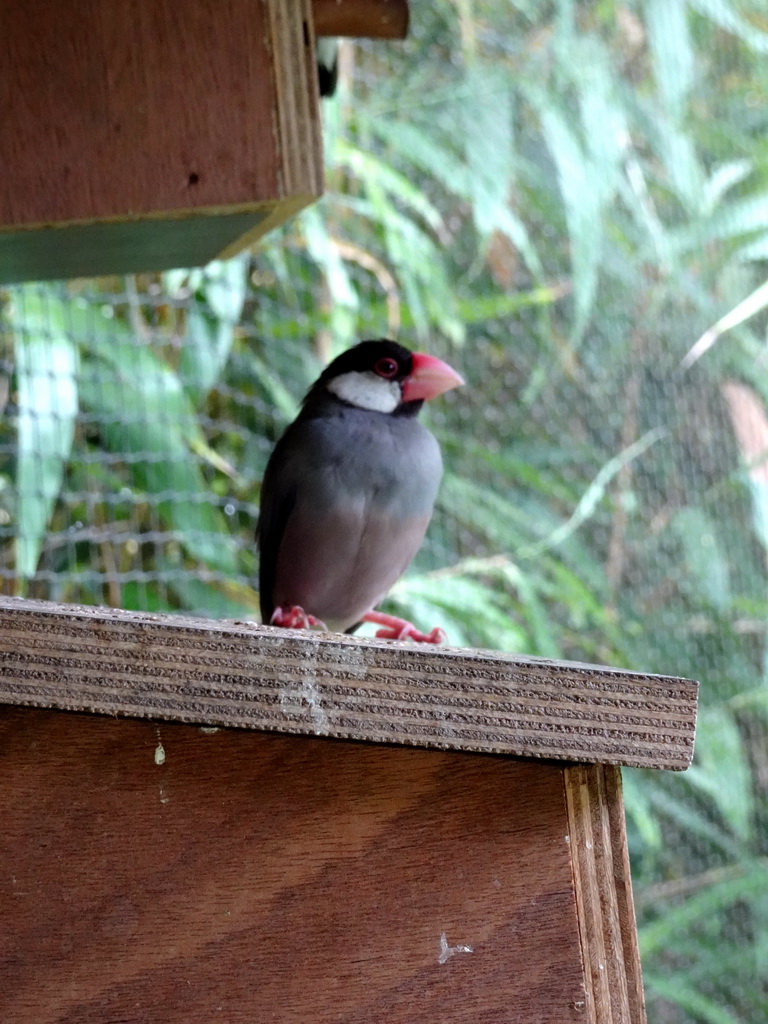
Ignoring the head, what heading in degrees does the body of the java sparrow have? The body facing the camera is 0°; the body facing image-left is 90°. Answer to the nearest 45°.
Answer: approximately 315°

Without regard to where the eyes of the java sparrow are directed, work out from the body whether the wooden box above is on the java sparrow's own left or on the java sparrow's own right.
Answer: on the java sparrow's own right
